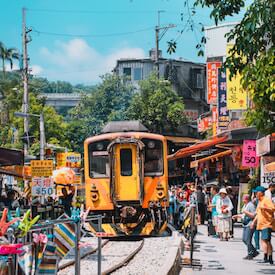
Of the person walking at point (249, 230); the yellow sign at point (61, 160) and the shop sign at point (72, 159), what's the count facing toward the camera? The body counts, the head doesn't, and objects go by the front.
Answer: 2

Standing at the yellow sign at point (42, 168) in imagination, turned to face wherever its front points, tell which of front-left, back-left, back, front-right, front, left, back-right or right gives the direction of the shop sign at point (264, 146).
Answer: front-left

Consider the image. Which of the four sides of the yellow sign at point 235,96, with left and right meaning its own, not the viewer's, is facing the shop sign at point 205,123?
back

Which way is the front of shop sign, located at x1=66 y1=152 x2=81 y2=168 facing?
toward the camera

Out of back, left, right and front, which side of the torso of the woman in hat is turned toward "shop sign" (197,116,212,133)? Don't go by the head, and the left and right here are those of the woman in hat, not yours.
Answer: back

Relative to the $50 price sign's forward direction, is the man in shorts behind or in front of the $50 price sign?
in front

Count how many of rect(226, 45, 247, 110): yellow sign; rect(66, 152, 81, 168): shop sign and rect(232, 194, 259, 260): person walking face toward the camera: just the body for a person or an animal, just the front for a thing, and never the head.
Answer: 2

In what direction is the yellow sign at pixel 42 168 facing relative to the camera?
toward the camera

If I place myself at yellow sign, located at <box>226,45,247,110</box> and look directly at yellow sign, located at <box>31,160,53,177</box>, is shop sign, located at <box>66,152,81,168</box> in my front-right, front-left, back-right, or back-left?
front-right

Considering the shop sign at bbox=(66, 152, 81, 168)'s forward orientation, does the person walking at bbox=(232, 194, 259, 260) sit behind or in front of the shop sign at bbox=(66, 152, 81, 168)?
in front

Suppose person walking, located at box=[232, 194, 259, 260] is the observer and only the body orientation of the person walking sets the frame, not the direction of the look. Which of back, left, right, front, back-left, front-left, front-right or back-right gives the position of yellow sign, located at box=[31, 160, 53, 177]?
front-right

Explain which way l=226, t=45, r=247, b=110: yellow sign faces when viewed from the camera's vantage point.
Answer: facing the viewer

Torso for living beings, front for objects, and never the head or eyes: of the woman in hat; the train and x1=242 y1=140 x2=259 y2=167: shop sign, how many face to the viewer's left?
0

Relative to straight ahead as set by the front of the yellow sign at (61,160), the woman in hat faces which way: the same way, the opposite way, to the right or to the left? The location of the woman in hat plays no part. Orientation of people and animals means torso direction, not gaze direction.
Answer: the same way
